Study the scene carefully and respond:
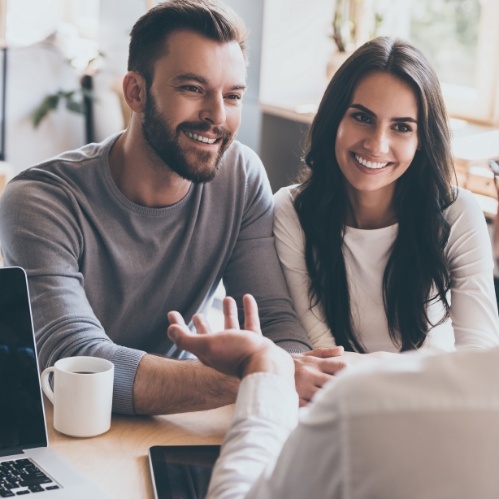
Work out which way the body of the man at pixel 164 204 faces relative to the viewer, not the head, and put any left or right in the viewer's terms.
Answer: facing the viewer and to the right of the viewer

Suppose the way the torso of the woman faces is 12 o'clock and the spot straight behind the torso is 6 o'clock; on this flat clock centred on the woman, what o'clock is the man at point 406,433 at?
The man is roughly at 12 o'clock from the woman.

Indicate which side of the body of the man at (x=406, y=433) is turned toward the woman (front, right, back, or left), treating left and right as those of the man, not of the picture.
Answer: front

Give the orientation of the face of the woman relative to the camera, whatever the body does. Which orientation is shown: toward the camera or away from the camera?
toward the camera

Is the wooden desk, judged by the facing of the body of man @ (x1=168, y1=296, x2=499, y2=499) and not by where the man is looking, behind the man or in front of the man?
in front

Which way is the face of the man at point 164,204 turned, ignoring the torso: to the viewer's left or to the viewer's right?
to the viewer's right

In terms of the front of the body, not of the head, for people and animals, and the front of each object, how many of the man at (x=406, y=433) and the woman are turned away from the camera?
1

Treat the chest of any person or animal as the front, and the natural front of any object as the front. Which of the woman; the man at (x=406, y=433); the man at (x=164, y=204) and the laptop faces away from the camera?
the man at (x=406, y=433)

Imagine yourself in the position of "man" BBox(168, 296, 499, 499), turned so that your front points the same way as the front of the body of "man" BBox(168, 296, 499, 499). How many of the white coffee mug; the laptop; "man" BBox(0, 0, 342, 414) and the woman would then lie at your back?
0

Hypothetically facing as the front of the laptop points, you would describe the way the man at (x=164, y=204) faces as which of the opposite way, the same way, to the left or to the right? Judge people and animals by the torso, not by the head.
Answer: the same way

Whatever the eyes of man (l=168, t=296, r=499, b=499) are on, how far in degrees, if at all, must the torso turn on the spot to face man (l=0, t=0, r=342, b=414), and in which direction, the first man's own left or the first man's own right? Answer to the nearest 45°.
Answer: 0° — they already face them

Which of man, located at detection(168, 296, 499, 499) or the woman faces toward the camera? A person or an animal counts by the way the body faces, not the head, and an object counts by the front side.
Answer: the woman

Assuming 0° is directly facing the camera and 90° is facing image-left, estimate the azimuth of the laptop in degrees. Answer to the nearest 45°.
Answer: approximately 315°

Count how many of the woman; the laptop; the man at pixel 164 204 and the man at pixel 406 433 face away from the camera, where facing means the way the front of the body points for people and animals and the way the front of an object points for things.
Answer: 1

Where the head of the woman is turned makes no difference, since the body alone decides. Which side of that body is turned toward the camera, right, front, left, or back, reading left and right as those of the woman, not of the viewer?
front

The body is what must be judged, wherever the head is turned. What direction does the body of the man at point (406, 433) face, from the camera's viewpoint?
away from the camera
